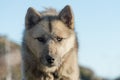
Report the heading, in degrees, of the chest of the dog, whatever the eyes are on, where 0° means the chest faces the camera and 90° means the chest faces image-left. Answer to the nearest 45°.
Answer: approximately 0°
